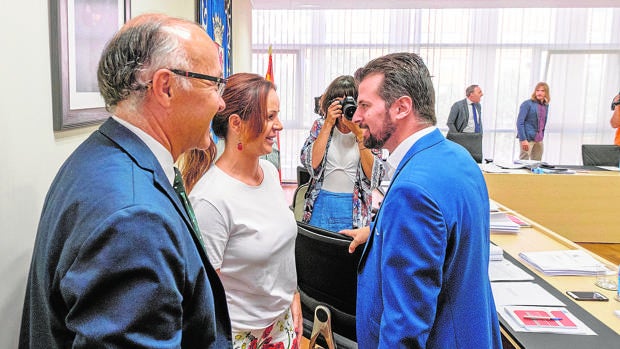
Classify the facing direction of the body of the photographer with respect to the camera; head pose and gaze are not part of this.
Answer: toward the camera

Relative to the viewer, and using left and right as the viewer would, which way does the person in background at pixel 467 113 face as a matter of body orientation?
facing the viewer and to the right of the viewer

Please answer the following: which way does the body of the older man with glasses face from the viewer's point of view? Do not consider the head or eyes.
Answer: to the viewer's right

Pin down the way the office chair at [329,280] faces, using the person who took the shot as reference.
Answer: facing away from the viewer and to the right of the viewer

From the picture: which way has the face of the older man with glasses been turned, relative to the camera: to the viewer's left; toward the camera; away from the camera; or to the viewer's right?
to the viewer's right

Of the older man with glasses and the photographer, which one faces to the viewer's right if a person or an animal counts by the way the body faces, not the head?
the older man with glasses

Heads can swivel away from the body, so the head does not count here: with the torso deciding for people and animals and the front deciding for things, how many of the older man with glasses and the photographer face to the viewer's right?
1

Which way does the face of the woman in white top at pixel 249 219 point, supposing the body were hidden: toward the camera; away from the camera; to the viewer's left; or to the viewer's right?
to the viewer's right

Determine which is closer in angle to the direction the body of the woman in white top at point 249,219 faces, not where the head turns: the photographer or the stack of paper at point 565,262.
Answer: the stack of paper

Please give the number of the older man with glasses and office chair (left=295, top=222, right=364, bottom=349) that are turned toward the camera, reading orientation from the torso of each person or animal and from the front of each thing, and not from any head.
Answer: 0

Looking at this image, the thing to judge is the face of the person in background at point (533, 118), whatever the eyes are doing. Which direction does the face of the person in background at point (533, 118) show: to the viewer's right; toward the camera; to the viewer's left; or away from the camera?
toward the camera

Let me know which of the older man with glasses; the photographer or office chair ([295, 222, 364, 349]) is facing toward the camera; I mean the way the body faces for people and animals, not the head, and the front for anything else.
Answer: the photographer
